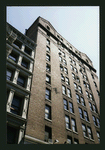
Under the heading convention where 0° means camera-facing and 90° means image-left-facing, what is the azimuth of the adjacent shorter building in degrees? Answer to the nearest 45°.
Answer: approximately 315°

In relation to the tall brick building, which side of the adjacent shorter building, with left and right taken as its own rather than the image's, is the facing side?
left
